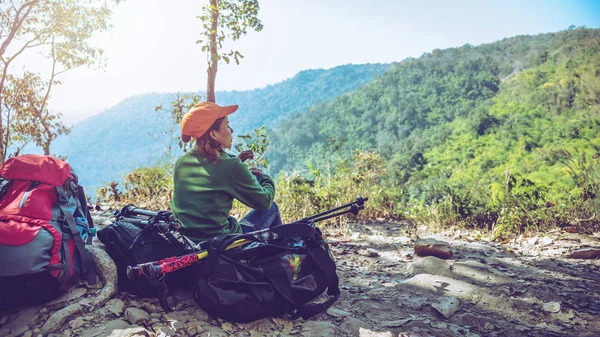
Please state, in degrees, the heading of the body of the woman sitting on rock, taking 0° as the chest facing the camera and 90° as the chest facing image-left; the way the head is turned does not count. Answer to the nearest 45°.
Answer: approximately 225°

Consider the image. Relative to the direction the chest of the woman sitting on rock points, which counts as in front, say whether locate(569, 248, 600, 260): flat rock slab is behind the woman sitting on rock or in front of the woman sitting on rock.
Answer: in front

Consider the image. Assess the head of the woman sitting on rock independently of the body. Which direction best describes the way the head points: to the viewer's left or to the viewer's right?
to the viewer's right

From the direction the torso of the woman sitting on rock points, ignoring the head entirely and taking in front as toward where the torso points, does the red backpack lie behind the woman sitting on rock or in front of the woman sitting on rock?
behind

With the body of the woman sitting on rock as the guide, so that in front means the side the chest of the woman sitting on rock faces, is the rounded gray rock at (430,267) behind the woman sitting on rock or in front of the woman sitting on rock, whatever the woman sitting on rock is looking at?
in front

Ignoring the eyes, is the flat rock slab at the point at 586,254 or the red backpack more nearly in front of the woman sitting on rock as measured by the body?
the flat rock slab
